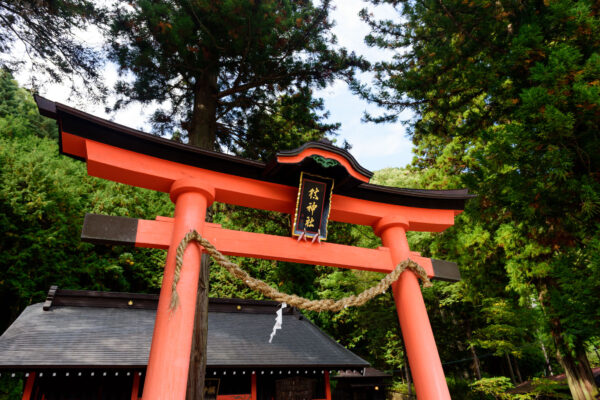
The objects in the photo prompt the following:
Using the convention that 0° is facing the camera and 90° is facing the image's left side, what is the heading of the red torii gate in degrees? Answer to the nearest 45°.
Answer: approximately 315°

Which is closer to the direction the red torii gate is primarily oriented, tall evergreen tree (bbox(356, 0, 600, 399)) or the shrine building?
the tall evergreen tree

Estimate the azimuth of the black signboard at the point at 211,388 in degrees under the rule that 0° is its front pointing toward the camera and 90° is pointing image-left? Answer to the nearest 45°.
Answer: approximately 0°

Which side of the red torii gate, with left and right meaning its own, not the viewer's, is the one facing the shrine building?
back

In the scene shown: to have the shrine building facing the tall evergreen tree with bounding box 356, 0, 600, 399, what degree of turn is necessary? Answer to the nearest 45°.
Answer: approximately 45° to its left

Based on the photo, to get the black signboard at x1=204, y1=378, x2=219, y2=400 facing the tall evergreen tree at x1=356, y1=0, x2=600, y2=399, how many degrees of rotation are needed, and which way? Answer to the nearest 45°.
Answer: approximately 45° to its left
